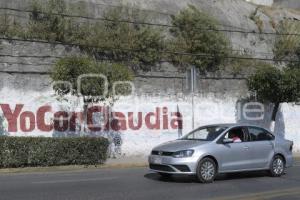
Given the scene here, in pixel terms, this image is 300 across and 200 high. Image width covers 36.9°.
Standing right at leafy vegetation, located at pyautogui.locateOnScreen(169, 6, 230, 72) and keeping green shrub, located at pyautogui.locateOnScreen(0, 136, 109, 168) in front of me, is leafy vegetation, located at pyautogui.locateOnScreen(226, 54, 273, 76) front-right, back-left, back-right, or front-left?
back-left

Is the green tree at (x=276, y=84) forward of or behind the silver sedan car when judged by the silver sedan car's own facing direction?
behind

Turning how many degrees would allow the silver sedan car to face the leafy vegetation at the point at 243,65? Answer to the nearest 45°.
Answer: approximately 135° to its right

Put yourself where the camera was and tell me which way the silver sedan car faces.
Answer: facing the viewer and to the left of the viewer

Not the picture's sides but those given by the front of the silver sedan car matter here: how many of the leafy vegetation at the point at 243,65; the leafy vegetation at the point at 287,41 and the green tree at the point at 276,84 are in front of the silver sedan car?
0

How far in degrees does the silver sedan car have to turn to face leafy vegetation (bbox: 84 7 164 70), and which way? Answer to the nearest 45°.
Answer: approximately 90° to its right

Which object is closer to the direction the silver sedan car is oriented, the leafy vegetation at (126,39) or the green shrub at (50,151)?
the green shrub

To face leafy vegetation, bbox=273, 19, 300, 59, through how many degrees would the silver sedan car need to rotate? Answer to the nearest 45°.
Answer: approximately 135° to its right

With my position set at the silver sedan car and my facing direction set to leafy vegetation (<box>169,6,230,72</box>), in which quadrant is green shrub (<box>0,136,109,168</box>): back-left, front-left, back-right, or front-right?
front-left
